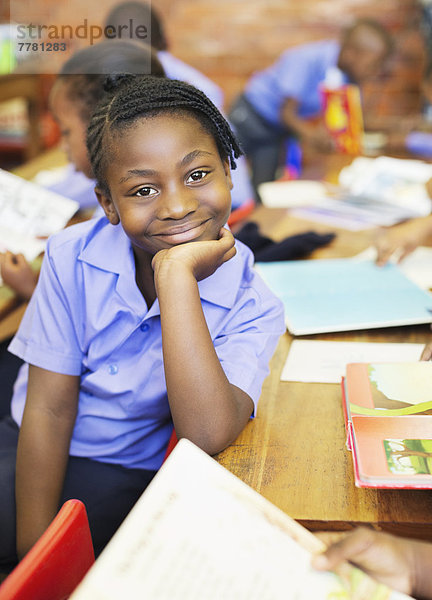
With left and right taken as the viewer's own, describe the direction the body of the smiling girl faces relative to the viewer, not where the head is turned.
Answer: facing the viewer

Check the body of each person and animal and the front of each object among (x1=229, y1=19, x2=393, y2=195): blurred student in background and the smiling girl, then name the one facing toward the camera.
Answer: the smiling girl

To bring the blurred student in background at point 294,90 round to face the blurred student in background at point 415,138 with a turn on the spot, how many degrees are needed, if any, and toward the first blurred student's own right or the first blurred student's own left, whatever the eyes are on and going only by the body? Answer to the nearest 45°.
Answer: approximately 45° to the first blurred student's own right

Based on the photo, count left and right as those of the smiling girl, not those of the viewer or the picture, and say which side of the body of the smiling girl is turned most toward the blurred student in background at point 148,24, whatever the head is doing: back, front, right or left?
back

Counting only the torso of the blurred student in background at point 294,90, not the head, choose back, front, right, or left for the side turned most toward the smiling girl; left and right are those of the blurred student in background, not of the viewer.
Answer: right

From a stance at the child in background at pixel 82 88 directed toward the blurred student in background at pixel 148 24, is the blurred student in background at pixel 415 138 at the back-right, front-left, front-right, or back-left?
front-right

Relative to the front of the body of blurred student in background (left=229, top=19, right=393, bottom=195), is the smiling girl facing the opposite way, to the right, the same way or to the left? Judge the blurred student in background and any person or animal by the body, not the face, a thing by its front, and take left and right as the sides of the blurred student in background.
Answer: to the right

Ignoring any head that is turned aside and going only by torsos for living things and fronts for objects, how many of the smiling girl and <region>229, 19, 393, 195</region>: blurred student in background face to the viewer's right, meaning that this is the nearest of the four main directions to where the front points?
1

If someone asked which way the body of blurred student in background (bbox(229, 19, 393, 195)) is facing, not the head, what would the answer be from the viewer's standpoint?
to the viewer's right

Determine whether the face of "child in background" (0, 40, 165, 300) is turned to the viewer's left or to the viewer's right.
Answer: to the viewer's left
